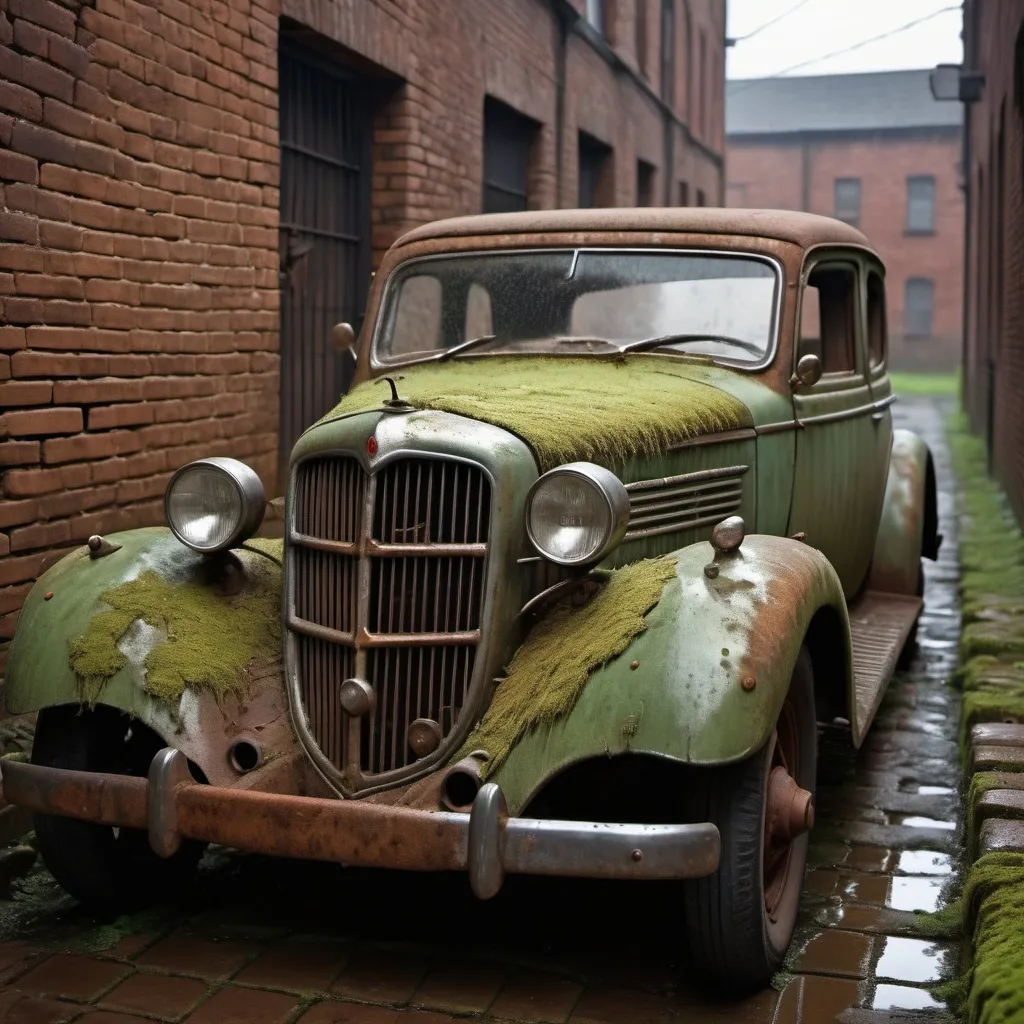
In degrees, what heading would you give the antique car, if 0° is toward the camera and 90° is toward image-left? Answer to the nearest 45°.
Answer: approximately 45°

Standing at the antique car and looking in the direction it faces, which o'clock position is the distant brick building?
The distant brick building is roughly at 5 o'clock from the antique car.
